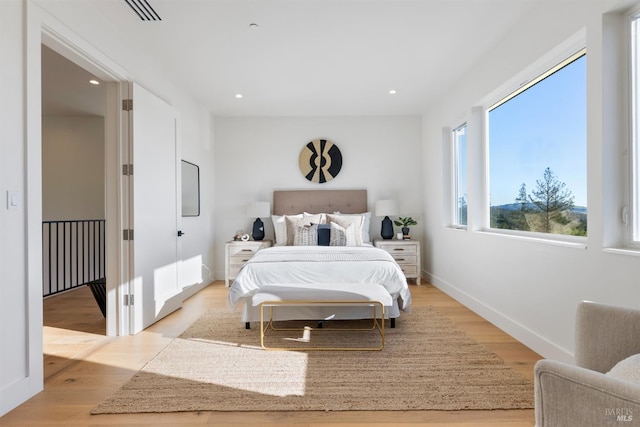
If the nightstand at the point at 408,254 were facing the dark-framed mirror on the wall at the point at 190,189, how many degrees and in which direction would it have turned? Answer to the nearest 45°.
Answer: approximately 90° to its right

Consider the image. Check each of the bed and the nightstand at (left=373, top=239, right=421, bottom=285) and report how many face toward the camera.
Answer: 2

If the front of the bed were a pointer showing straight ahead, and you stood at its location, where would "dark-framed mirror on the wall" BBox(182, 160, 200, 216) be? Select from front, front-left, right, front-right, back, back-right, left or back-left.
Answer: back-right

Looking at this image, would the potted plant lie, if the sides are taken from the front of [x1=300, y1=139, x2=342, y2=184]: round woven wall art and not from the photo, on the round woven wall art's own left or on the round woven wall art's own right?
on the round woven wall art's own left

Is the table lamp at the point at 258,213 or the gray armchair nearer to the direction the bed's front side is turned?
the gray armchair

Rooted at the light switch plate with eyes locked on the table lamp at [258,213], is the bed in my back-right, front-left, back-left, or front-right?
front-right

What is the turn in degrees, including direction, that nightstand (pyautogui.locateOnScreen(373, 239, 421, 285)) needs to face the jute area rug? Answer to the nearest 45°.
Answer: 0° — it already faces it

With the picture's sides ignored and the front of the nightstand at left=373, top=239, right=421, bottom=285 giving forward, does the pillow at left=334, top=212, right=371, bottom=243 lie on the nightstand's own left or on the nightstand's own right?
on the nightstand's own right

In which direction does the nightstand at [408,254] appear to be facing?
toward the camera

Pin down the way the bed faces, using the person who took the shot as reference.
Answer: facing the viewer

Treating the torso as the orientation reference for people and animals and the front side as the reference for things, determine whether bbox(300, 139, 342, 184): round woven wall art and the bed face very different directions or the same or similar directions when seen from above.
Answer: same or similar directions

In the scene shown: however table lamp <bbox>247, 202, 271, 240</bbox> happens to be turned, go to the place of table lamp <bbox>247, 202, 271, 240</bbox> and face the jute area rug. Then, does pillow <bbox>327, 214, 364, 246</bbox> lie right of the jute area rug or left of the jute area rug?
left

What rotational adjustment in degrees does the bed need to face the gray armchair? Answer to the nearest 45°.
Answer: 0° — it already faces it
